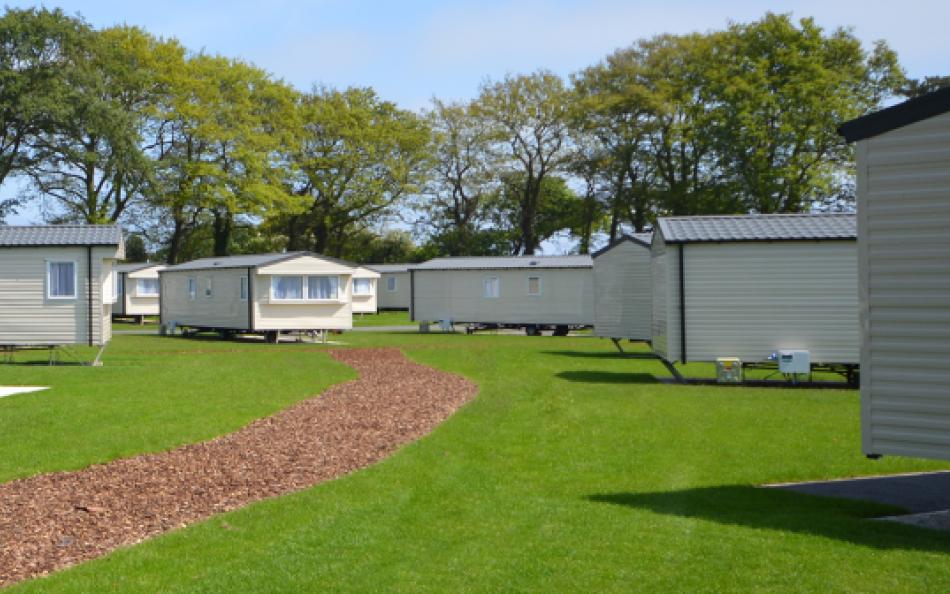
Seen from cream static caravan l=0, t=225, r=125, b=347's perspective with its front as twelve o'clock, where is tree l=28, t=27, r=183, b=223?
The tree is roughly at 9 o'clock from the cream static caravan.

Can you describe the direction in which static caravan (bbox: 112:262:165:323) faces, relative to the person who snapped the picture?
facing the viewer and to the right of the viewer

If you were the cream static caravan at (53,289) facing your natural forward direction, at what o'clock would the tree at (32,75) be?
The tree is roughly at 9 o'clock from the cream static caravan.

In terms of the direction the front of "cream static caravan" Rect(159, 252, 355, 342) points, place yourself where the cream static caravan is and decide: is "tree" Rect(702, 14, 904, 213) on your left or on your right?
on your left

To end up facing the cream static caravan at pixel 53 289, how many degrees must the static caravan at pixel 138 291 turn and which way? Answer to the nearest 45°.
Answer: approximately 45° to its right

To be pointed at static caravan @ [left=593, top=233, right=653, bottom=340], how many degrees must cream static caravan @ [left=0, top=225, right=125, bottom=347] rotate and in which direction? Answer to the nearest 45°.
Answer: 0° — it already faces it

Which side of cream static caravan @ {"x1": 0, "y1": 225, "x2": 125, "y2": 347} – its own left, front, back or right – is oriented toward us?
right

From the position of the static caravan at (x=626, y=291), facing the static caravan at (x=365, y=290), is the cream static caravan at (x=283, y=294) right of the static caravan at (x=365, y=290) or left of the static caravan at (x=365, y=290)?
left

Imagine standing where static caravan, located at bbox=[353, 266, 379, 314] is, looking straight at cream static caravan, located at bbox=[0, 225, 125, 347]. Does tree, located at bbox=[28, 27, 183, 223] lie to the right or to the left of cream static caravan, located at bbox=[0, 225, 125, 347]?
right

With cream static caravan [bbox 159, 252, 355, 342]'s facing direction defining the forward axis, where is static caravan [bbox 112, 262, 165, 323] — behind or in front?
behind

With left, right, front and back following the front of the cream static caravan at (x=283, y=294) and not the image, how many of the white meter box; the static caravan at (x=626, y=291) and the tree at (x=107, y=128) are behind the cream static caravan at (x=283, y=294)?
1

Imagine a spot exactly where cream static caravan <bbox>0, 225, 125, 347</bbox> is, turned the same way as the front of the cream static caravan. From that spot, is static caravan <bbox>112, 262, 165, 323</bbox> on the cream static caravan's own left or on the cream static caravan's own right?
on the cream static caravan's own left
